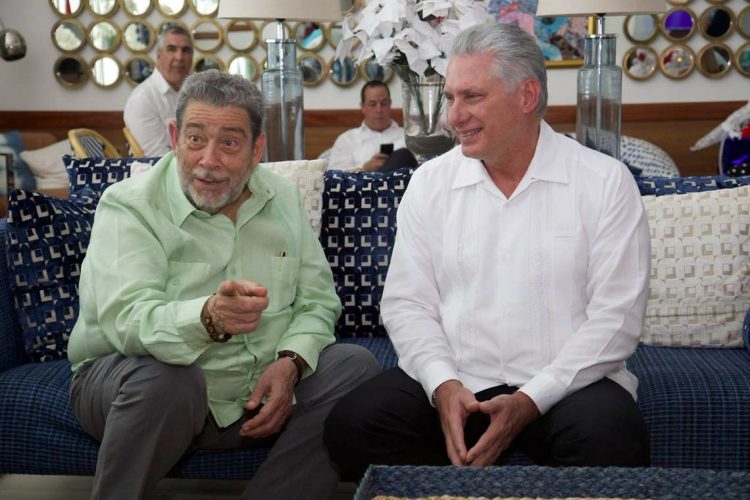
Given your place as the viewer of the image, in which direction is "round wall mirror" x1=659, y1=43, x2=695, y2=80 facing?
facing the viewer

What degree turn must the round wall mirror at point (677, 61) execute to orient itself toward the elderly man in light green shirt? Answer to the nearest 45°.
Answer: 0° — it already faces them

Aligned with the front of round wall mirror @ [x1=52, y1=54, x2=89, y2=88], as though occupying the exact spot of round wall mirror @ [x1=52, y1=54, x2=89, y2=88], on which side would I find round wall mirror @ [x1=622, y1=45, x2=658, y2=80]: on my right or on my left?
on my left

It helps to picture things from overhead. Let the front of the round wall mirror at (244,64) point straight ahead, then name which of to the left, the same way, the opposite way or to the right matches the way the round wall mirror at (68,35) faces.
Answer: the same way

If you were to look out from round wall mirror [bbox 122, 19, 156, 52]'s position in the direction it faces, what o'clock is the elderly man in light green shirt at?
The elderly man in light green shirt is roughly at 12 o'clock from the round wall mirror.

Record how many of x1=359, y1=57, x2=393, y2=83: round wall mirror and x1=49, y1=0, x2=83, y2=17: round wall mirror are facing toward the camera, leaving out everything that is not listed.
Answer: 2

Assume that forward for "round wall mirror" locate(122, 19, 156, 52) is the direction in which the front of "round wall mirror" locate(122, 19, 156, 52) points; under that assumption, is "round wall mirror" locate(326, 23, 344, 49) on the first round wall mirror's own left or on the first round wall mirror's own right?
on the first round wall mirror's own left

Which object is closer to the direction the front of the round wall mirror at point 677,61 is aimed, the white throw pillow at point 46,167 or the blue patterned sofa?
the blue patterned sofa

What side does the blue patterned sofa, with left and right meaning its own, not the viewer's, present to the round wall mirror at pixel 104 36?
back

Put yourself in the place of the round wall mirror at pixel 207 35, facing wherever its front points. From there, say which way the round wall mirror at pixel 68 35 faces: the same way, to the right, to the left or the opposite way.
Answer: the same way

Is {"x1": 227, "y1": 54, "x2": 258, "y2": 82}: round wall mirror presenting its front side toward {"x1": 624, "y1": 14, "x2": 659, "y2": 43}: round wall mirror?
no

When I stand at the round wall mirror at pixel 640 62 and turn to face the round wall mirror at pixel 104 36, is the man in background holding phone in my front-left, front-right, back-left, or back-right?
front-left

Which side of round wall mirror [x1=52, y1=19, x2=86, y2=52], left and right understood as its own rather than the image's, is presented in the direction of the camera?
front

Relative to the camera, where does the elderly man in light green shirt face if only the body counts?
toward the camera

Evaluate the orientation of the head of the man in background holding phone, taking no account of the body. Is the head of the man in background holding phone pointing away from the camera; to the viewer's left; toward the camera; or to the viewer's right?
toward the camera

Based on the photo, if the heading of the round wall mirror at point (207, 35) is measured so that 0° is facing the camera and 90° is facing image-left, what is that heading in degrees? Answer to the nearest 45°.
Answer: approximately 0°

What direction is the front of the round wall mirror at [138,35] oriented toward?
toward the camera

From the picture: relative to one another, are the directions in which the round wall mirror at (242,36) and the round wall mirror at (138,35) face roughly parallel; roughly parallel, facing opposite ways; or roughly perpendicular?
roughly parallel

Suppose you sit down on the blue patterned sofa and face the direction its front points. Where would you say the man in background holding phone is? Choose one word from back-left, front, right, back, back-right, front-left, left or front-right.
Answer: back
